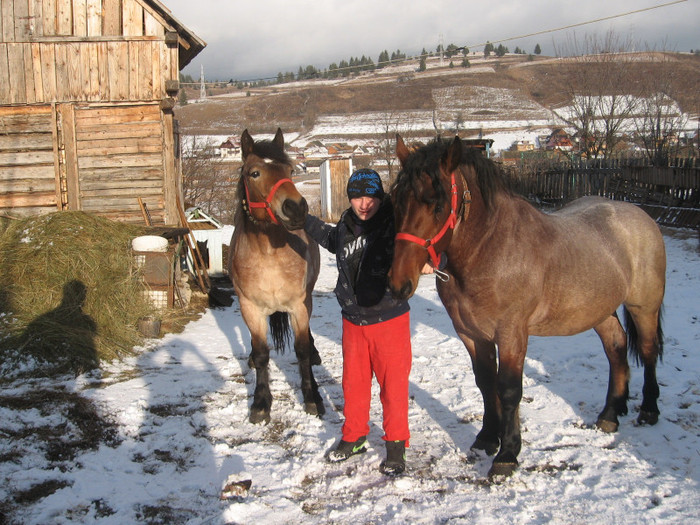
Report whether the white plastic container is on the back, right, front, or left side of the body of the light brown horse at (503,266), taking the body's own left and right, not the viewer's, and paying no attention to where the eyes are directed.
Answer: right

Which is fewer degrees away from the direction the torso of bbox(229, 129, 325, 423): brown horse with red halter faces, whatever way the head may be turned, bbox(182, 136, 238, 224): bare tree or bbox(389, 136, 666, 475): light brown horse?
the light brown horse

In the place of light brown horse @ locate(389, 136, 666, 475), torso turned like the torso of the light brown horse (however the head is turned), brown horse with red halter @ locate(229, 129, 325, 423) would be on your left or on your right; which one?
on your right

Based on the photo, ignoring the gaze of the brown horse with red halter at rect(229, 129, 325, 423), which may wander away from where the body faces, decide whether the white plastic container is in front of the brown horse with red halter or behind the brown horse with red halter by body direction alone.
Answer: behind

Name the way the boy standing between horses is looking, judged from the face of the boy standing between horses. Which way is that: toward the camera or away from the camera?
toward the camera

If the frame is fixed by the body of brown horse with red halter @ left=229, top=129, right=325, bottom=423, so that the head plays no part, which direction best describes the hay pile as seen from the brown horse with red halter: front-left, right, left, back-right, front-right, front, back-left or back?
back-right

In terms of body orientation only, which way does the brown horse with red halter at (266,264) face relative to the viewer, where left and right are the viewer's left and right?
facing the viewer

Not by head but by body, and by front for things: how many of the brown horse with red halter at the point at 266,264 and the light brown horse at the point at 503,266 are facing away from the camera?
0

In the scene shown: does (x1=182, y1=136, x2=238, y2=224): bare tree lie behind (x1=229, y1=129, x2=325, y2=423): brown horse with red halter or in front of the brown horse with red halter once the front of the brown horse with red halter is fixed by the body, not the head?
behind

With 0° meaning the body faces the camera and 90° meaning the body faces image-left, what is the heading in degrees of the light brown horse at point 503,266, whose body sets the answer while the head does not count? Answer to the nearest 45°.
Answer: approximately 45°
